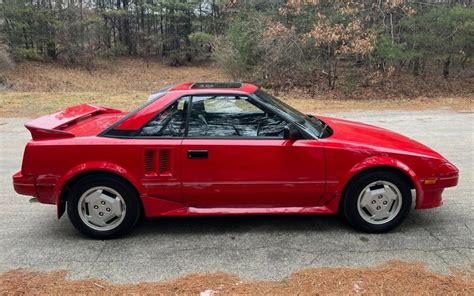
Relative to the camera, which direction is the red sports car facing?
to the viewer's right
